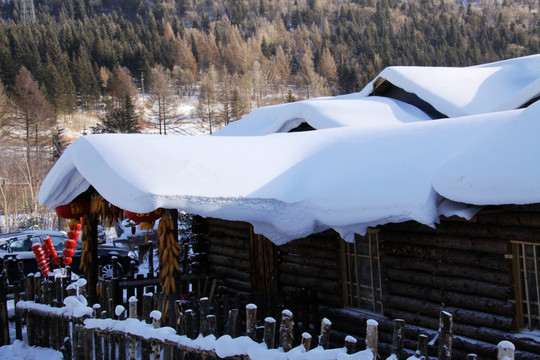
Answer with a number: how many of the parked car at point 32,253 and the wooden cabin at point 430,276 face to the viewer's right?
1

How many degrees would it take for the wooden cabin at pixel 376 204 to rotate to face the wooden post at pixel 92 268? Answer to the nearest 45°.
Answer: approximately 90° to its right

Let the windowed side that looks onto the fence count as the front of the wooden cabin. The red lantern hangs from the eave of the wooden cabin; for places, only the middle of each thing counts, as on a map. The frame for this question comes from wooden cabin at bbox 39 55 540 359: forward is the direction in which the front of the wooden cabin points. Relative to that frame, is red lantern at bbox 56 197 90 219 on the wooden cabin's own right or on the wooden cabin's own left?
on the wooden cabin's own right

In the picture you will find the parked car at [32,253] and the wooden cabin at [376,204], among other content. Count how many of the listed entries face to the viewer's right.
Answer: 1

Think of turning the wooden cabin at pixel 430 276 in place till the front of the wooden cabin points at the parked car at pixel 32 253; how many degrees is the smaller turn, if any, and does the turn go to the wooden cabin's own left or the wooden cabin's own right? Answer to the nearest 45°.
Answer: approximately 90° to the wooden cabin's own right

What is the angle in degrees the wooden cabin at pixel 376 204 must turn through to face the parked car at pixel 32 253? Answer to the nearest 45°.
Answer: approximately 90° to its right

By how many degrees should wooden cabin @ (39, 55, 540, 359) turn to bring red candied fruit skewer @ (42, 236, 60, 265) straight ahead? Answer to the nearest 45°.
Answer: approximately 90° to its right

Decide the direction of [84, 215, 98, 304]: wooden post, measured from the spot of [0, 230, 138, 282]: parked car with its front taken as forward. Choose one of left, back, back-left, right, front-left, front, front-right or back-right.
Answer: right

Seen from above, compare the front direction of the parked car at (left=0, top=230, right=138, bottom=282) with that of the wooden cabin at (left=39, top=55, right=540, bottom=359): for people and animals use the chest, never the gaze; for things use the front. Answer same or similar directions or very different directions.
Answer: very different directions

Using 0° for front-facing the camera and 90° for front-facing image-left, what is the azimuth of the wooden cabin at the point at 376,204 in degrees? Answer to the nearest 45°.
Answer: approximately 45°

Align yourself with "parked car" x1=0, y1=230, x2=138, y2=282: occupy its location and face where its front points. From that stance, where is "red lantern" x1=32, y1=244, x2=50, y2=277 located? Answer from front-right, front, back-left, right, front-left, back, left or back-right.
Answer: right

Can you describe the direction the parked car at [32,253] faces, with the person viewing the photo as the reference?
facing to the right of the viewer
